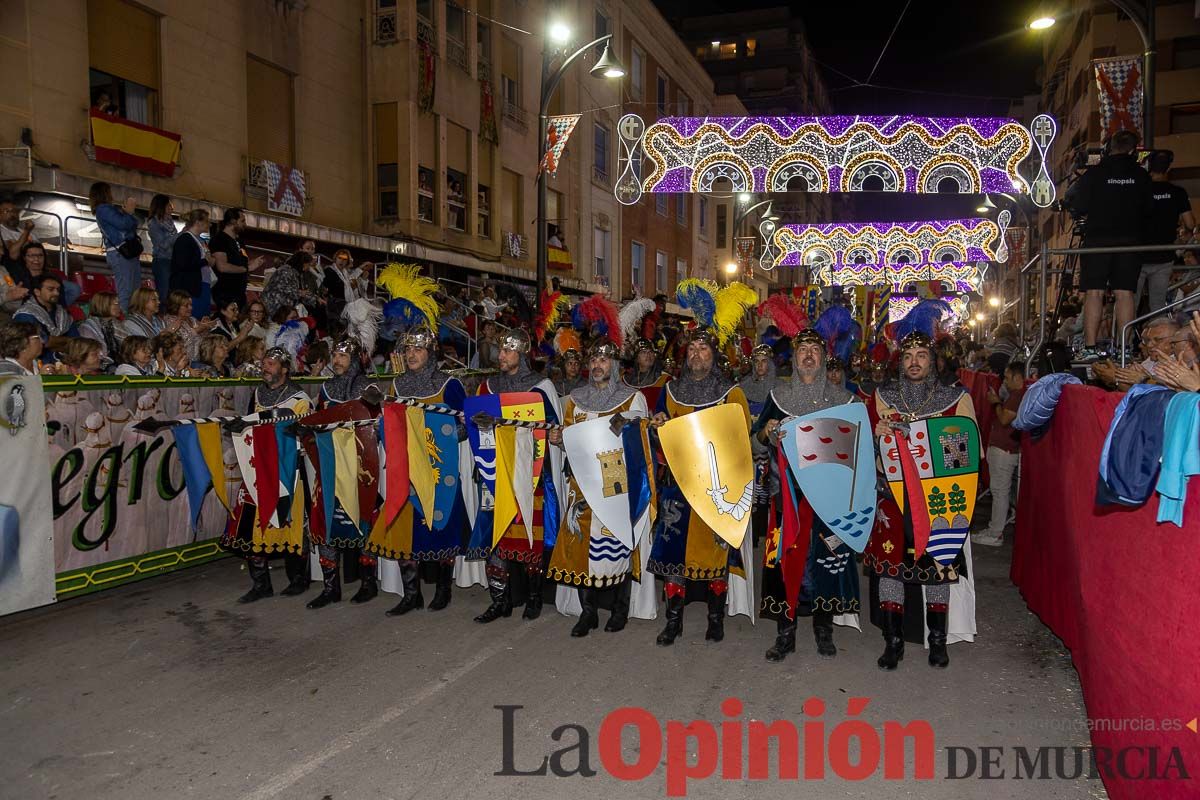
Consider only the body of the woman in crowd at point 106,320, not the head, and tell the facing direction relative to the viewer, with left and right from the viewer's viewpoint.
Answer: facing to the right of the viewer

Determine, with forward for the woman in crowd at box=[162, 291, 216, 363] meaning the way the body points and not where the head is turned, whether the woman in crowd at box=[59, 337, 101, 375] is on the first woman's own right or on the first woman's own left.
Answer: on the first woman's own right

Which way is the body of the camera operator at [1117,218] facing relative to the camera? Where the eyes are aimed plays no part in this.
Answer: away from the camera

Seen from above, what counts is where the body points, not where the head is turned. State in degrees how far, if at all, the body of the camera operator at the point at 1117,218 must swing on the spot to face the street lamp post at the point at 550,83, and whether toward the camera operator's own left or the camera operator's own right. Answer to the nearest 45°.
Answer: approximately 90° to the camera operator's own left

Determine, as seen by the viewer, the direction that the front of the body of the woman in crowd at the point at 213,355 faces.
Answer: to the viewer's right

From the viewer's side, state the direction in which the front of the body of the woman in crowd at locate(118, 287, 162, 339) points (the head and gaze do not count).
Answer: to the viewer's right

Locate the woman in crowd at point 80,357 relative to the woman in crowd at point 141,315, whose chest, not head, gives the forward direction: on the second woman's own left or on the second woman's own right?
on the second woman's own right

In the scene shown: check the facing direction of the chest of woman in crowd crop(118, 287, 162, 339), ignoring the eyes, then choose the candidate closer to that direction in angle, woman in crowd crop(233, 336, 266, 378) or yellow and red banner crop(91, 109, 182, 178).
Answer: the woman in crowd

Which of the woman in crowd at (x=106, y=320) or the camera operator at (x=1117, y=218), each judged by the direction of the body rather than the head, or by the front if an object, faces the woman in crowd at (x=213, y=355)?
the woman in crowd at (x=106, y=320)
